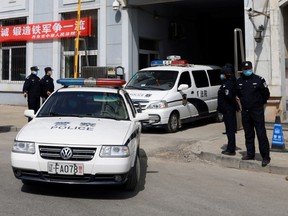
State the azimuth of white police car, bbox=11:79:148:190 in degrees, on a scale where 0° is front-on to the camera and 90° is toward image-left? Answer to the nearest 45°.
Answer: approximately 0°

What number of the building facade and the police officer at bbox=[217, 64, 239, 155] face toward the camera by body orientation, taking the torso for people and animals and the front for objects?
1

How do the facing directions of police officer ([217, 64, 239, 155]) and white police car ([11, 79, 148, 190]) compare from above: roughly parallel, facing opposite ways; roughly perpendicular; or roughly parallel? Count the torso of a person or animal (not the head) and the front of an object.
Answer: roughly perpendicular

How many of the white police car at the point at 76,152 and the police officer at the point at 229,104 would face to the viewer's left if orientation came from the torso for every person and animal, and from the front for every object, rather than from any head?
1

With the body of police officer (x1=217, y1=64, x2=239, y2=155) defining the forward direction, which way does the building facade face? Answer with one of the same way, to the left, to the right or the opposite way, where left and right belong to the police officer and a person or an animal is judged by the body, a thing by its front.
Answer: to the left

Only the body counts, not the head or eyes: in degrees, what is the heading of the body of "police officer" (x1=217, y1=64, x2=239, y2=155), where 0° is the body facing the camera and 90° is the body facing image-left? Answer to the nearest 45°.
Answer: approximately 90°

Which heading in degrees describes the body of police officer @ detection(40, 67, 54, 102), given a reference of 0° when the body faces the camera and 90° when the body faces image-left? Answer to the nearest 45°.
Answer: approximately 315°
